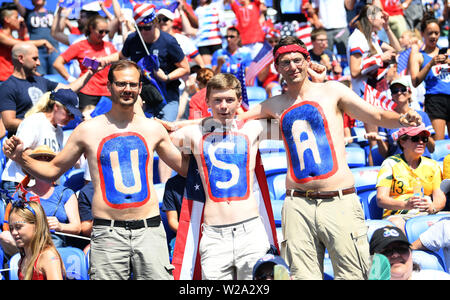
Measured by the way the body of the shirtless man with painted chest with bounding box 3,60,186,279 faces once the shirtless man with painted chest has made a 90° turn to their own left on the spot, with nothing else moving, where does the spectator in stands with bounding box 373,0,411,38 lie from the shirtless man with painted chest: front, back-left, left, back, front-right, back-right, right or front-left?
front-left

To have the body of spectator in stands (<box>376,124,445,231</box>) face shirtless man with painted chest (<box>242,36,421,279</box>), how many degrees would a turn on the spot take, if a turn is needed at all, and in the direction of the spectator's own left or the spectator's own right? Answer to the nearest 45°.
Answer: approximately 45° to the spectator's own right

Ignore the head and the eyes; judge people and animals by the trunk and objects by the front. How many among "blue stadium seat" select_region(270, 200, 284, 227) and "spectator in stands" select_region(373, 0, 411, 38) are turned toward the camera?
2

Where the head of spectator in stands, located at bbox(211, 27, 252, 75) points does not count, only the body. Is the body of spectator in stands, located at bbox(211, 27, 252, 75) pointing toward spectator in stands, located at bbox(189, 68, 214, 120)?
yes

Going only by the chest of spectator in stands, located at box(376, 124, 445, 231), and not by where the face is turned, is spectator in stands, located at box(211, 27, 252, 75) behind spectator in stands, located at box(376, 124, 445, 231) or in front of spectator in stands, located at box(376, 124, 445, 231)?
behind

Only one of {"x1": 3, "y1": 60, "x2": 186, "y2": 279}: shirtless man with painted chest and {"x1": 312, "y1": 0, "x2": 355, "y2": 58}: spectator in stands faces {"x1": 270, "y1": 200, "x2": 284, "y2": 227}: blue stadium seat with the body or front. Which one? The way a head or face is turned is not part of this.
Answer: the spectator in stands

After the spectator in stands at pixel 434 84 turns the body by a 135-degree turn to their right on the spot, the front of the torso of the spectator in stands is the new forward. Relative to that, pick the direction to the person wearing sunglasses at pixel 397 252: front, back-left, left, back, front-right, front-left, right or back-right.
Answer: left

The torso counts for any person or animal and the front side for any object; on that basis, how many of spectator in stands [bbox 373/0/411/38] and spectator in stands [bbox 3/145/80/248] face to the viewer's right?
0

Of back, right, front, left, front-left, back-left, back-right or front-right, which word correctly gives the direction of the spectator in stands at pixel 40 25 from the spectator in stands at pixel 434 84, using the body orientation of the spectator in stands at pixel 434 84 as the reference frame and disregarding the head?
back-right

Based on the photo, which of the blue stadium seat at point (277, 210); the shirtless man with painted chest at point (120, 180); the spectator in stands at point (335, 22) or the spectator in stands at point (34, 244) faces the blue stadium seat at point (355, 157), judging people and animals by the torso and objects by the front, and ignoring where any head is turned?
the spectator in stands at point (335, 22)

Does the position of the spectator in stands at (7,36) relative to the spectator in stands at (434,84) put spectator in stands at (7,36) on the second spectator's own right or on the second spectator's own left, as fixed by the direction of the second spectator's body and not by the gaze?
on the second spectator's own right

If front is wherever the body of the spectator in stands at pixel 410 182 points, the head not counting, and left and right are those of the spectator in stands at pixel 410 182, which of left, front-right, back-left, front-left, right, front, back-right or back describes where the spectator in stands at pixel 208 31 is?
back

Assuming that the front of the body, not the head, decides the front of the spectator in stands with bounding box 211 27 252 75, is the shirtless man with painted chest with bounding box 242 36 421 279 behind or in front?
in front
